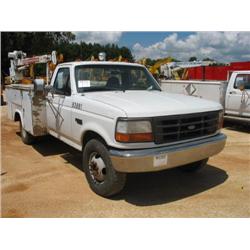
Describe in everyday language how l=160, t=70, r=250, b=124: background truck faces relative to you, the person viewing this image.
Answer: facing the viewer and to the right of the viewer

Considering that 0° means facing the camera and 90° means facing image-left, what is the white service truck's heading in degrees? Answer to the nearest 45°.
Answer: approximately 315°

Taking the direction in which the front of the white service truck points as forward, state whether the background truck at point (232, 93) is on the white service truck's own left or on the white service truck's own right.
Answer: on the white service truck's own left

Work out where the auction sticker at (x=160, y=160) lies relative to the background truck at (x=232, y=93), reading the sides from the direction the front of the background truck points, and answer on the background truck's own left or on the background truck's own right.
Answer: on the background truck's own right

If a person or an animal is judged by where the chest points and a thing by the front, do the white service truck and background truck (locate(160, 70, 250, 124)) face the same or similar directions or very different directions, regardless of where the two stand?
same or similar directions

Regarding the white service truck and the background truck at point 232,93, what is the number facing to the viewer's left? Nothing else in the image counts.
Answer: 0
